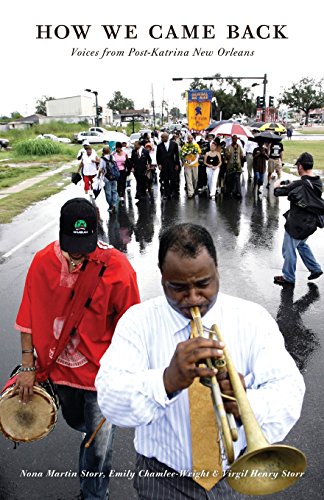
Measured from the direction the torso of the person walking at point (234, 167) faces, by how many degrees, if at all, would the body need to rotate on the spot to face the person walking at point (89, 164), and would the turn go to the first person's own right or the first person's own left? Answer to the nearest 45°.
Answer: approximately 45° to the first person's own right

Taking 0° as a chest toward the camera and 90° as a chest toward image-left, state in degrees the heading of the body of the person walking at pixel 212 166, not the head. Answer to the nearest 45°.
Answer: approximately 0°

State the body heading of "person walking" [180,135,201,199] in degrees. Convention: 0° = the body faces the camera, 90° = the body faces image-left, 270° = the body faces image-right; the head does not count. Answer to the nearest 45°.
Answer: approximately 0°

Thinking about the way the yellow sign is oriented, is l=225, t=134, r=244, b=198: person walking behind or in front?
in front

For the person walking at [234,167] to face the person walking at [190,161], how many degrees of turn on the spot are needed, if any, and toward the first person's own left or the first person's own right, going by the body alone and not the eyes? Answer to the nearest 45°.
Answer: approximately 90° to the first person's own right
